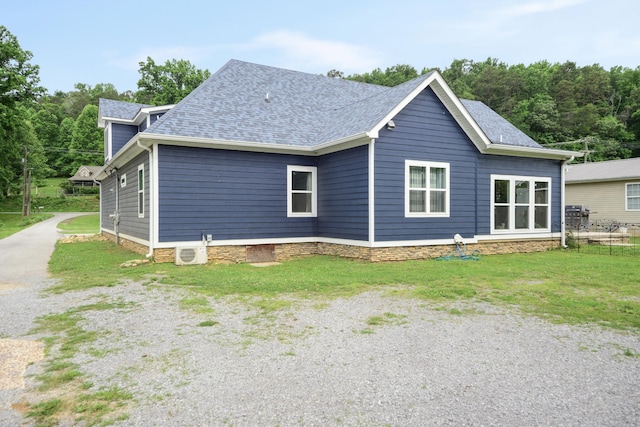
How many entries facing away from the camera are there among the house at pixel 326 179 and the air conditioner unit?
1

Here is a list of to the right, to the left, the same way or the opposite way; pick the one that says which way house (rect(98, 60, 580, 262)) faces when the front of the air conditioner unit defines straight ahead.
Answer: the opposite way

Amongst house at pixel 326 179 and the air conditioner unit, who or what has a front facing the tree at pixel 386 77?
the house

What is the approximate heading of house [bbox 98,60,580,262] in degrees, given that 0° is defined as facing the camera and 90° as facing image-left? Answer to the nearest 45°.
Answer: approximately 180°

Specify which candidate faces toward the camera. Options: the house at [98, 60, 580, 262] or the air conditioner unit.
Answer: the air conditioner unit

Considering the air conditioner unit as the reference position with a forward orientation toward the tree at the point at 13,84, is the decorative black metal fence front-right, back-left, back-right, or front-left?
back-right

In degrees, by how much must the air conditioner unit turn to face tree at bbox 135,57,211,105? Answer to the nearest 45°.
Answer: approximately 180°

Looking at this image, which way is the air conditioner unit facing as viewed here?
toward the camera

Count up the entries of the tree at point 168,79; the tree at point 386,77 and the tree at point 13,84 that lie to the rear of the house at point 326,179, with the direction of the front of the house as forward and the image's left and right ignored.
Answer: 0

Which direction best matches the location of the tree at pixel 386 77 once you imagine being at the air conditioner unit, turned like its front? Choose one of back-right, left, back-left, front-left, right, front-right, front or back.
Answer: back-left

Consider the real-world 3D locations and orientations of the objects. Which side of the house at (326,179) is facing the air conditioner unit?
left

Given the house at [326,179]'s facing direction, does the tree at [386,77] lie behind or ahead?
ahead

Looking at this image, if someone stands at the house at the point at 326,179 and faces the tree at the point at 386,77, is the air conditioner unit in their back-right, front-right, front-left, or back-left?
back-left

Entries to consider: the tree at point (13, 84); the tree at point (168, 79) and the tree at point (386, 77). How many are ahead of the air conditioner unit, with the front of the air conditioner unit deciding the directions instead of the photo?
0

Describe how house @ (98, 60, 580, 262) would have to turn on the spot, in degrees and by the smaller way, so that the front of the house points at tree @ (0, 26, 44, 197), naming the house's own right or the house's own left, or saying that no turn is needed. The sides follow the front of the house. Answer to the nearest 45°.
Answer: approximately 45° to the house's own left

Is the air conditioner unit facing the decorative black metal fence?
no
